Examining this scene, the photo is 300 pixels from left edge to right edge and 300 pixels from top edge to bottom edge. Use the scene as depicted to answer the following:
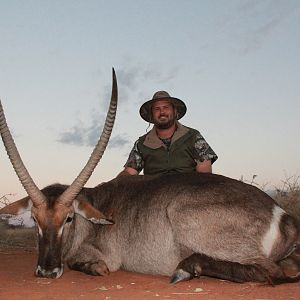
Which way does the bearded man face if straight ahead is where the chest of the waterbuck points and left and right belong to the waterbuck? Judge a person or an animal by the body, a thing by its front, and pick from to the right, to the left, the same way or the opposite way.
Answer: to the left

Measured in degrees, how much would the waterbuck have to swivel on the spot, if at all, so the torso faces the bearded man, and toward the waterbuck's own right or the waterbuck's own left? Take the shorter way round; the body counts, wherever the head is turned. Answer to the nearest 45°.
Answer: approximately 90° to the waterbuck's own right

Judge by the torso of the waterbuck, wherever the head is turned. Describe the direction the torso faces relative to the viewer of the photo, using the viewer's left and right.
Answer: facing to the left of the viewer

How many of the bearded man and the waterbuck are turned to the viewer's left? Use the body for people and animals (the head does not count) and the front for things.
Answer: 1

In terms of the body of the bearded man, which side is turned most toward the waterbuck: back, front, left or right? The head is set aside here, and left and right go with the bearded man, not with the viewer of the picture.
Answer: front
